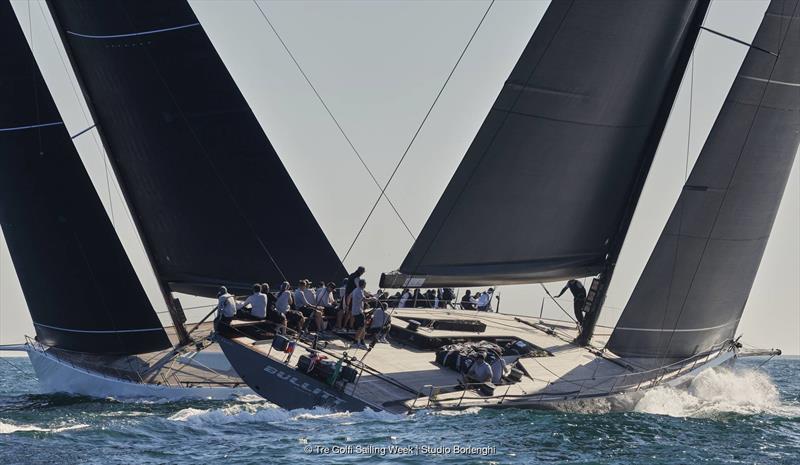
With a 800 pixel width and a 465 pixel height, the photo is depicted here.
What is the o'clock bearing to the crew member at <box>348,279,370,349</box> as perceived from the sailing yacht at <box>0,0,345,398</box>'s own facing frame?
The crew member is roughly at 6 o'clock from the sailing yacht.

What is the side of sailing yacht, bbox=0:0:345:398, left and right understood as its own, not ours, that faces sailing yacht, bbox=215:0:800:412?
back

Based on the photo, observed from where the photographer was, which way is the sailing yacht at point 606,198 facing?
facing away from the viewer and to the right of the viewer

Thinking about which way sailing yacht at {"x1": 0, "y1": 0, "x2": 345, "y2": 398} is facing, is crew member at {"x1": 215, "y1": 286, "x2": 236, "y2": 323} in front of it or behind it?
behind
